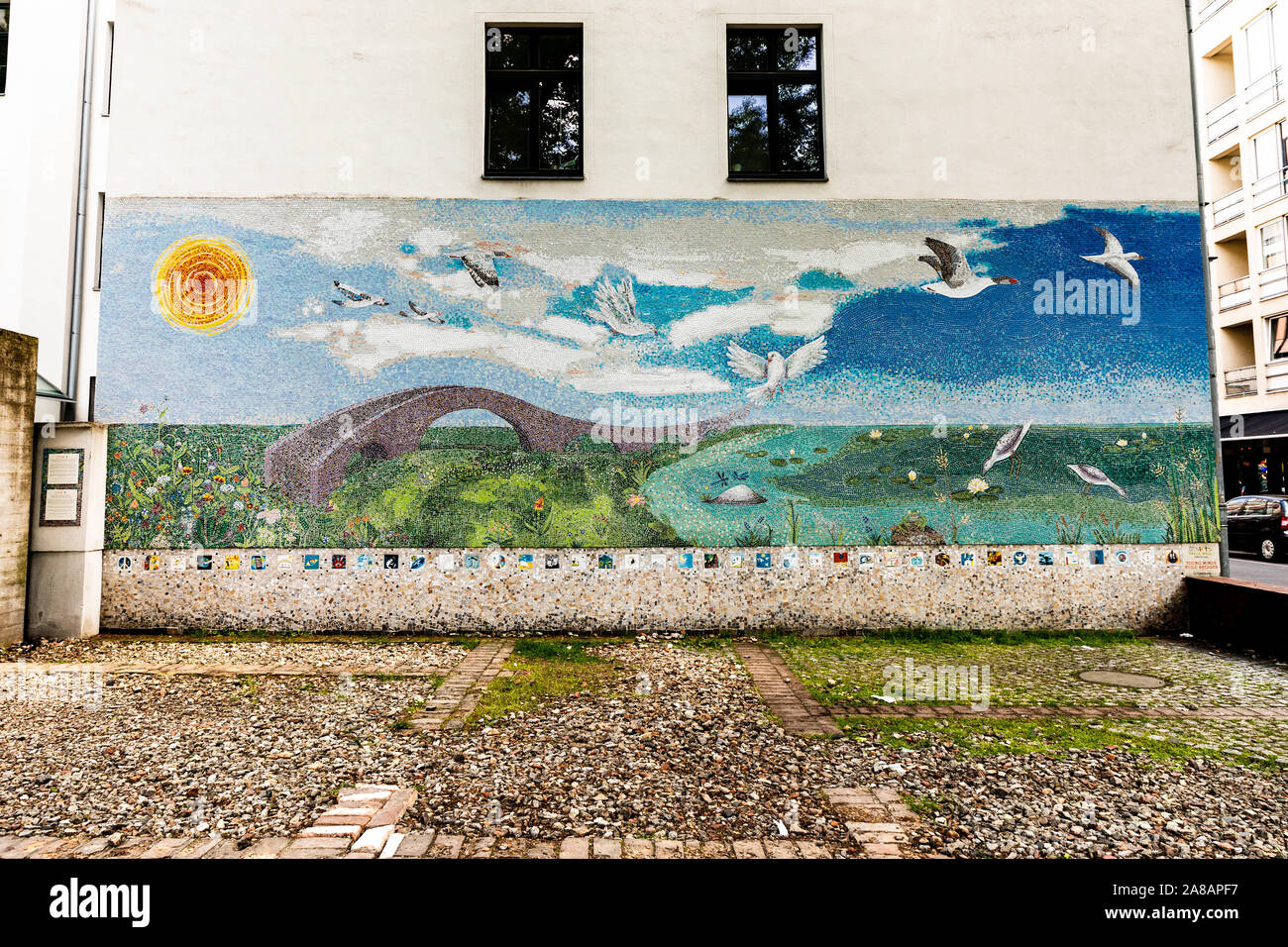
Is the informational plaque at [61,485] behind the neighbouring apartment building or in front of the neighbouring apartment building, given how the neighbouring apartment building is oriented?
in front

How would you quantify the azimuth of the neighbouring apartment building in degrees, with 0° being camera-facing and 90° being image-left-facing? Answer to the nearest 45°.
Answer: approximately 45°

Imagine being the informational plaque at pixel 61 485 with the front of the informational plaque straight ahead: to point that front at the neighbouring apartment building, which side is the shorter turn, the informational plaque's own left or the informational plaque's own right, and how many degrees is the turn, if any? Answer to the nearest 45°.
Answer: approximately 90° to the informational plaque's own left

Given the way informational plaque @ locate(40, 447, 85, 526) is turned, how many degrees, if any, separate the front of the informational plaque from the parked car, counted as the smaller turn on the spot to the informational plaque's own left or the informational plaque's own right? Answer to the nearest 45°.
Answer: approximately 90° to the informational plaque's own left

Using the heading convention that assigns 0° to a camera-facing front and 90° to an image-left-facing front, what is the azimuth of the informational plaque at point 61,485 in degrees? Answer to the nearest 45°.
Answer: approximately 0°
